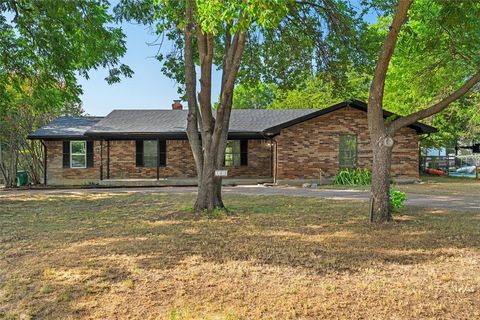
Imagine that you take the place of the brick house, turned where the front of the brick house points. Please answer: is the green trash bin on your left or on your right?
on your right

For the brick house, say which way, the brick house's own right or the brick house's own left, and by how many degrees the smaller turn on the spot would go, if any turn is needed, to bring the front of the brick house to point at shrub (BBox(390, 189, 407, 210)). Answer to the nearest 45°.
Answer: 0° — it already faces it

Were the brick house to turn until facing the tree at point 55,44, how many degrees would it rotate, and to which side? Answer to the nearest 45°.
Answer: approximately 45° to its right

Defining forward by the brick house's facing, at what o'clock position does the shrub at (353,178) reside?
The shrub is roughly at 10 o'clock from the brick house.

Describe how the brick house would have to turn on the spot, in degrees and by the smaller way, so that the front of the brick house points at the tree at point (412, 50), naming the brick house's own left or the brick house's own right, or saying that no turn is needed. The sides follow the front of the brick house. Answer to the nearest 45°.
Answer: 0° — it already faces it

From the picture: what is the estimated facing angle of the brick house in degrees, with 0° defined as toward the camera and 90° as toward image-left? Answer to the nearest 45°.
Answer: approximately 0°
